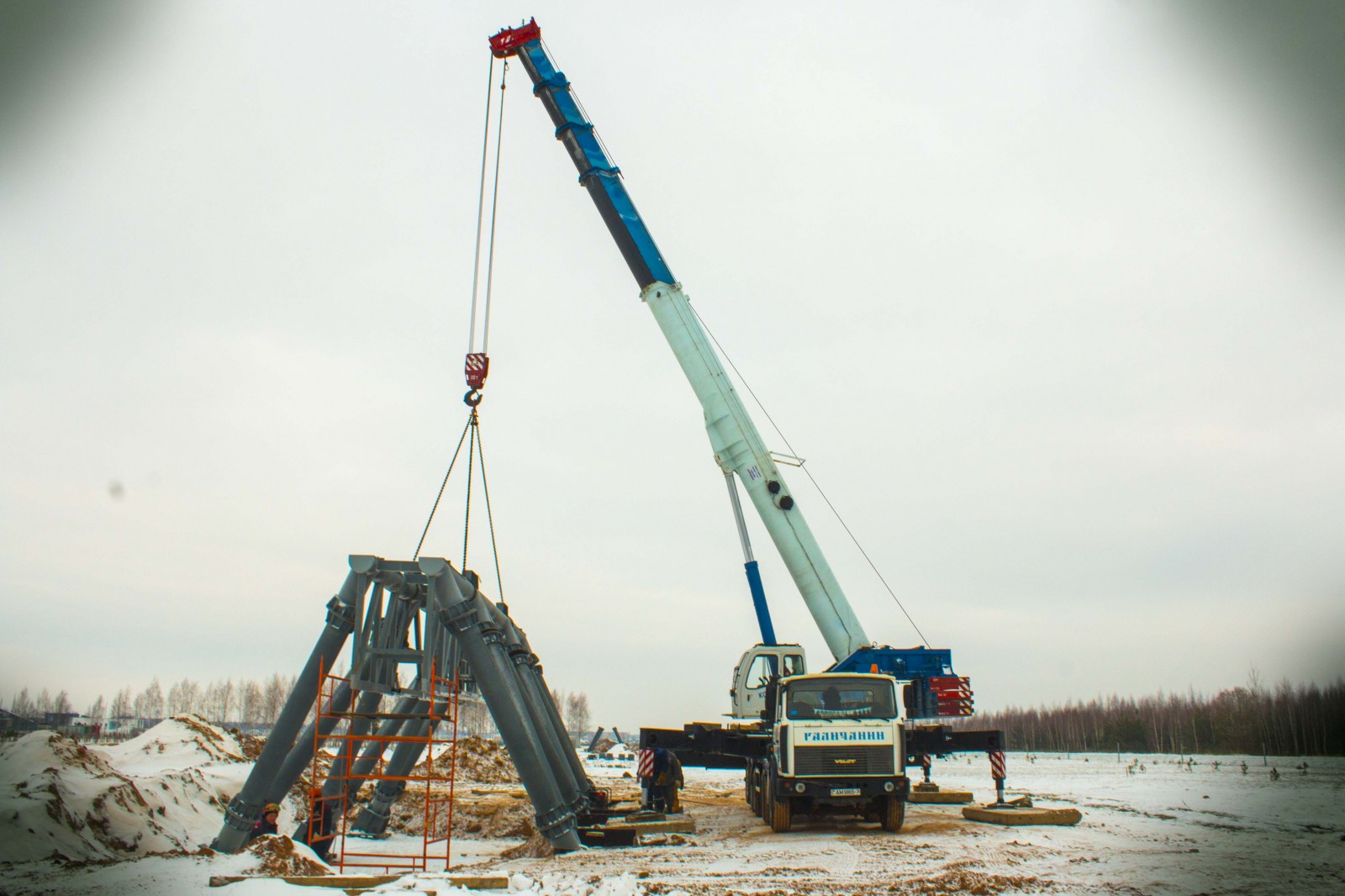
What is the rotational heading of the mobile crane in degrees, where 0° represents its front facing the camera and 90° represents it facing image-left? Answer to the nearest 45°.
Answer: approximately 0°

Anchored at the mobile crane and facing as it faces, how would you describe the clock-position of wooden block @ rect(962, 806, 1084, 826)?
The wooden block is roughly at 10 o'clock from the mobile crane.

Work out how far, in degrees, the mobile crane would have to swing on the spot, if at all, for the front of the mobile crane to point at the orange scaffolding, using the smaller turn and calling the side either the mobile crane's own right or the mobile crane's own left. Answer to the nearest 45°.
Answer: approximately 45° to the mobile crane's own right

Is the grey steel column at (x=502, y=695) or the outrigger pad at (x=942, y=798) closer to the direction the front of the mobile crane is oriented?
the grey steel column

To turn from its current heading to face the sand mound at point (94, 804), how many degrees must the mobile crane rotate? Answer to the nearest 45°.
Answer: approximately 45° to its right

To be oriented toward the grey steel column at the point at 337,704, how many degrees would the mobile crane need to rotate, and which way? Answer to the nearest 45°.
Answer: approximately 45° to its right

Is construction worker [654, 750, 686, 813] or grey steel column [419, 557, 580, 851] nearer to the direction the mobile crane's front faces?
the grey steel column

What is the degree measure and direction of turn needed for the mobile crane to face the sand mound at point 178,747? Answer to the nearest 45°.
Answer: approximately 90° to its right
